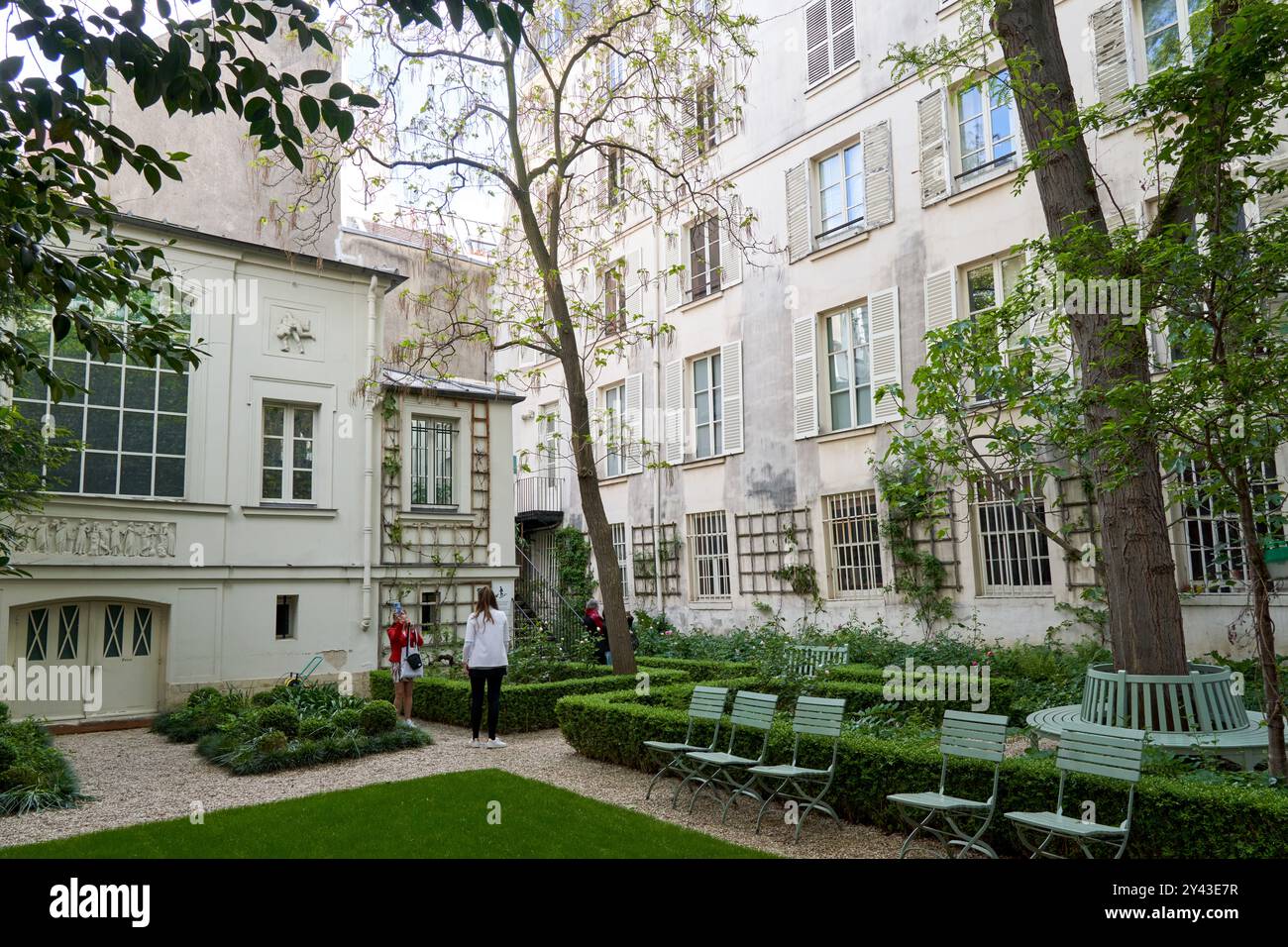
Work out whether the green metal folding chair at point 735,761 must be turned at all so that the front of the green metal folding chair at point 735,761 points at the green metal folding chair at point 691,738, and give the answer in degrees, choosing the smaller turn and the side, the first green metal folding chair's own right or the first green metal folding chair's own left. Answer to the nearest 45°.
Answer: approximately 90° to the first green metal folding chair's own right

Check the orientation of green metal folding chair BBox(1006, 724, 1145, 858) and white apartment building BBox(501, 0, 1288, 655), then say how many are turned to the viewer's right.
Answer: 0

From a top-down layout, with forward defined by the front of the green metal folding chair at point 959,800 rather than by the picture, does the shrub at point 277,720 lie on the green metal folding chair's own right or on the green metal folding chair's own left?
on the green metal folding chair's own right

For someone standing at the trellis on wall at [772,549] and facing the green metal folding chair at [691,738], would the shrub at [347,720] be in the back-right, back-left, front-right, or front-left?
front-right

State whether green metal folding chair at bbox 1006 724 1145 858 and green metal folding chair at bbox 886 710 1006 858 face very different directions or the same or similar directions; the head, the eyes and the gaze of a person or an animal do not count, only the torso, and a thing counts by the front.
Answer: same or similar directions

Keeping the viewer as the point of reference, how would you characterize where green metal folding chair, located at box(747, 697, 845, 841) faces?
facing the viewer and to the left of the viewer

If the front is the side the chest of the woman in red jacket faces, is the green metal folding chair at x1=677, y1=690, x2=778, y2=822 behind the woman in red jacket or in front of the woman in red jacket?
in front

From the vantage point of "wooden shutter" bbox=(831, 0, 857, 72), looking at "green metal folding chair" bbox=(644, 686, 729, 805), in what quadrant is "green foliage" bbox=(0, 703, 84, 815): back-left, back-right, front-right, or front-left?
front-right

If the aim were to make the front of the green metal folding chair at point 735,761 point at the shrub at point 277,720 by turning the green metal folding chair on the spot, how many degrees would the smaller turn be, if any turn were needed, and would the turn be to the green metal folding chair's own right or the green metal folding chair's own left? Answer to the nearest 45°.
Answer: approximately 45° to the green metal folding chair's own right

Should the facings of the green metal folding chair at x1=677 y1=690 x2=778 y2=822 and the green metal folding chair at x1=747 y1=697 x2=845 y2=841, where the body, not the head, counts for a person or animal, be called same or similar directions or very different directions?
same or similar directions

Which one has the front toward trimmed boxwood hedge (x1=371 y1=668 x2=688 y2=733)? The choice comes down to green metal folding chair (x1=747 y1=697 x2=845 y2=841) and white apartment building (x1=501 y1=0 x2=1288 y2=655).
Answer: the white apartment building

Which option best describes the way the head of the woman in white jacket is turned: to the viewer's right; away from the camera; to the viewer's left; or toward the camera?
away from the camera

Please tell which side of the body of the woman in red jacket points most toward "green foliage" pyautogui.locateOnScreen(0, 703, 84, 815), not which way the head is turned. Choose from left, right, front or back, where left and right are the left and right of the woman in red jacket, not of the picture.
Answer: right
